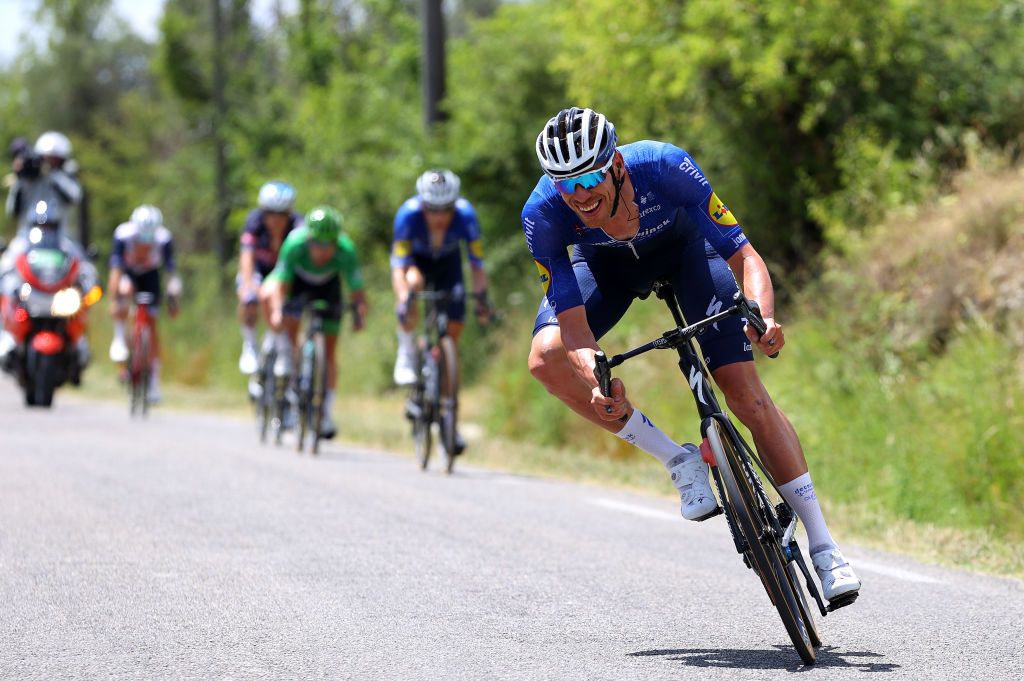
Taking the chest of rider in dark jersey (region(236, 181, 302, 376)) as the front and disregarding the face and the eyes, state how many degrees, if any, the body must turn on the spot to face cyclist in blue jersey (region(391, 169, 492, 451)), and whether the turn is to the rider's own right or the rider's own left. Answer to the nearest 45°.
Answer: approximately 45° to the rider's own left

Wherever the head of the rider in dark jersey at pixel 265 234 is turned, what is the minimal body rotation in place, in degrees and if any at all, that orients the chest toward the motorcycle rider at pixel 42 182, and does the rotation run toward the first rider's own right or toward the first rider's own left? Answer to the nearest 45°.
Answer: approximately 135° to the first rider's own right

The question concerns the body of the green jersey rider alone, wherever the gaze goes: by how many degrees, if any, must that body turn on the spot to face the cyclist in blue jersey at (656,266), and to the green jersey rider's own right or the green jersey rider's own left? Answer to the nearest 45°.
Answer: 0° — they already face them

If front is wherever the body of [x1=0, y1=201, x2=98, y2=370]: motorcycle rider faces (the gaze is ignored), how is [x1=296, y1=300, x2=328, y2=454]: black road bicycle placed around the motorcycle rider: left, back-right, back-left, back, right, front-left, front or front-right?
front-left
